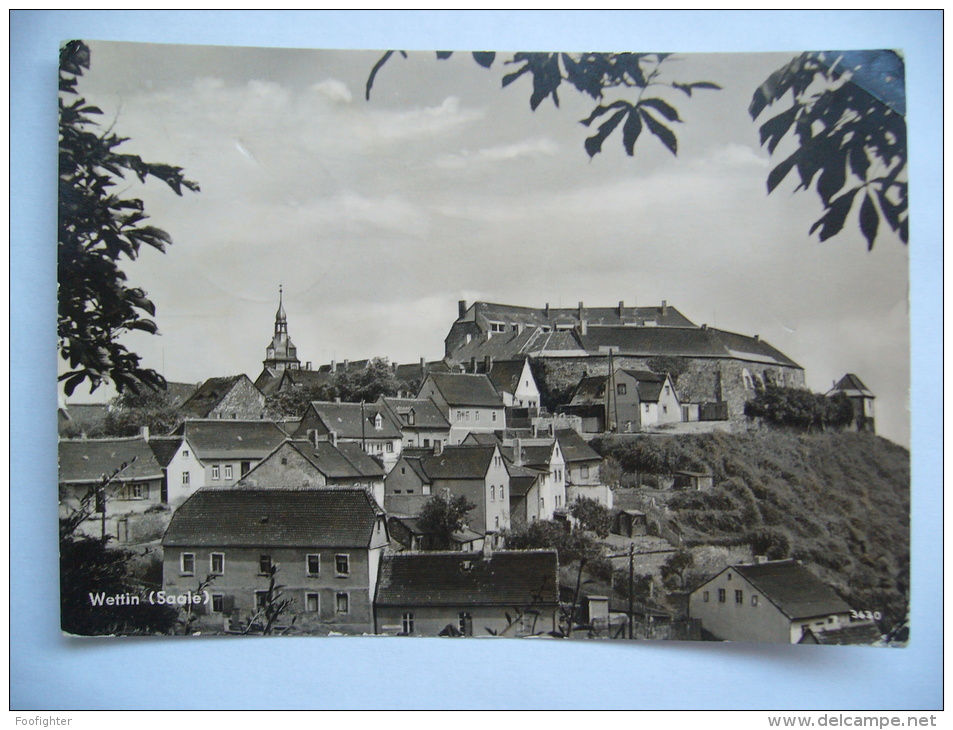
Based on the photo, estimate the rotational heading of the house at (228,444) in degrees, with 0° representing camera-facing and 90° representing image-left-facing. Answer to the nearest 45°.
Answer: approximately 0°

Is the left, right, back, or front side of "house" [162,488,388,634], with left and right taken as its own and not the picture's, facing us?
front

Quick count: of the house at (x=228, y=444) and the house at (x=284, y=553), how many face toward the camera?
2
